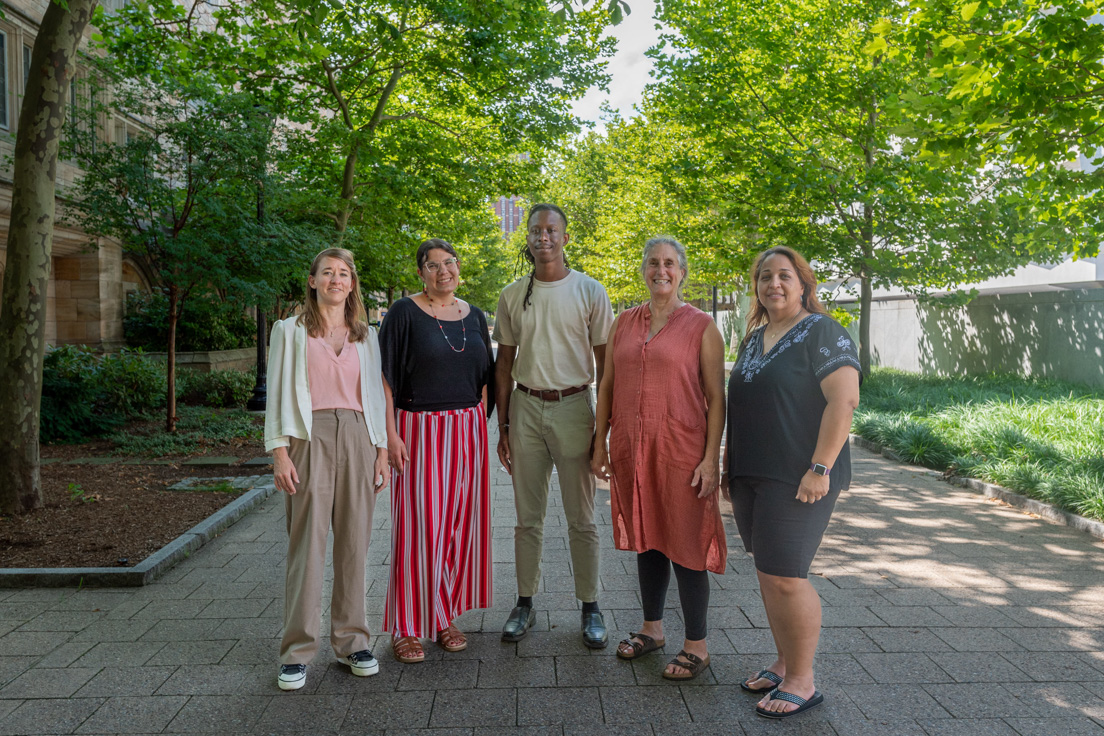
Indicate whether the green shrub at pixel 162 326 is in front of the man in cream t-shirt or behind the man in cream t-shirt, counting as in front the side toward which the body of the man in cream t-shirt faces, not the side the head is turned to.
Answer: behind

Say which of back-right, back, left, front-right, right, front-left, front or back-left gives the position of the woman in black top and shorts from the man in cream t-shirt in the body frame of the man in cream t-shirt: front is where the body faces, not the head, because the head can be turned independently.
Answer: front-left

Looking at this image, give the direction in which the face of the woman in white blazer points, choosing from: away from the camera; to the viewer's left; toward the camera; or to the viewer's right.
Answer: toward the camera

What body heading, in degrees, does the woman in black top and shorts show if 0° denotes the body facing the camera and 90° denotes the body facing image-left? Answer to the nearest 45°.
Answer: approximately 45°

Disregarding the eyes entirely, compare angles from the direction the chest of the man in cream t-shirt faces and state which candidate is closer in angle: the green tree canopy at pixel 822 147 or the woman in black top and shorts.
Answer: the woman in black top and shorts

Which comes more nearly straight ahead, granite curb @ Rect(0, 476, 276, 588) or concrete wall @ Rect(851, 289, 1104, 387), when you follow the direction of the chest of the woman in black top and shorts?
the granite curb

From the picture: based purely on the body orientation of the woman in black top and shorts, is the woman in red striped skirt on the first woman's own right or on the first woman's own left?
on the first woman's own right

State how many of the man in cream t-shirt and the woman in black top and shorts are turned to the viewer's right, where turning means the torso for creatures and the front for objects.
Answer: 0

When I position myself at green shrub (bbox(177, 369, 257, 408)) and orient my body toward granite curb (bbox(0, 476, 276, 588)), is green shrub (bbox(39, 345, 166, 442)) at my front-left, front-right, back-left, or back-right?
front-right

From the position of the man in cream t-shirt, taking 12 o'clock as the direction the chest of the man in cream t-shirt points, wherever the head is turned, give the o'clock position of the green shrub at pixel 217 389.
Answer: The green shrub is roughly at 5 o'clock from the man in cream t-shirt.

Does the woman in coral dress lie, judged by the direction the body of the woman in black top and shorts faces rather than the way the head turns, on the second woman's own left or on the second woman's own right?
on the second woman's own right

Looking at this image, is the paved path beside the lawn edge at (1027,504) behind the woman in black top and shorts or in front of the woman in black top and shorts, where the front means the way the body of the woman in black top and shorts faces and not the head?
behind

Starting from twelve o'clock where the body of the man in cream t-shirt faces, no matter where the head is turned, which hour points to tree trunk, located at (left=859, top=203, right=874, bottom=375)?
The tree trunk is roughly at 7 o'clock from the man in cream t-shirt.

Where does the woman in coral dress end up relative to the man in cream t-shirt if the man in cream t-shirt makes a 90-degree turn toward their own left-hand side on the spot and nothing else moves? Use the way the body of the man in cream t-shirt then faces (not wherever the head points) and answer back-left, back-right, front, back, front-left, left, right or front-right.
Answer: front-right

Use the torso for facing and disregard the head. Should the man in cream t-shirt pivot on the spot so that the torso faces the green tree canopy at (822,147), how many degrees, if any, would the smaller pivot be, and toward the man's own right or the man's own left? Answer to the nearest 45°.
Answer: approximately 135° to the man's own left

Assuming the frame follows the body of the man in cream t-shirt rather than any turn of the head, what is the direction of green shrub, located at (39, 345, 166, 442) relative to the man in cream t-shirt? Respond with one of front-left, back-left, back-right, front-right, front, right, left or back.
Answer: back-right

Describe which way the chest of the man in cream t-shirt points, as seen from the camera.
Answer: toward the camera

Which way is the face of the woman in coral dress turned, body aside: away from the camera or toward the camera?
toward the camera
